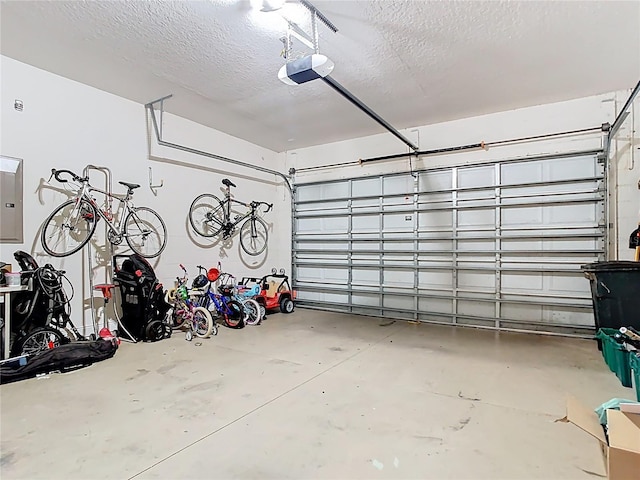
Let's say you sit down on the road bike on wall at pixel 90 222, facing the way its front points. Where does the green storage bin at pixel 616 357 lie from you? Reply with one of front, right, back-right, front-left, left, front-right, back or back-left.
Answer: left

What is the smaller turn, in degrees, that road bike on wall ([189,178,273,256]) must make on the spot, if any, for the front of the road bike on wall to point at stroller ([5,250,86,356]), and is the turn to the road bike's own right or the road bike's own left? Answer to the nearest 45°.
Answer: approximately 180°

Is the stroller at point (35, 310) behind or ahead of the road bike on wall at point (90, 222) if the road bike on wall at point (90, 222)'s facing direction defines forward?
ahead

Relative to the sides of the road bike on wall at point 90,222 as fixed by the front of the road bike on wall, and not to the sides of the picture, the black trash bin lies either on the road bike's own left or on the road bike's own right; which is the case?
on the road bike's own left

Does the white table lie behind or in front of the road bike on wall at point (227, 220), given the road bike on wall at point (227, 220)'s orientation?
behind

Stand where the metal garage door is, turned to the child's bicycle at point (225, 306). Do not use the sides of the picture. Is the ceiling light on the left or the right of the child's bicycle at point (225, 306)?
left

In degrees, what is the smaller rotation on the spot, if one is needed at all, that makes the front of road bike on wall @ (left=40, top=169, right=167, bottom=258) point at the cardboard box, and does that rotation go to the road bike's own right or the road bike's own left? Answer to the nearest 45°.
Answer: approximately 90° to the road bike's own left

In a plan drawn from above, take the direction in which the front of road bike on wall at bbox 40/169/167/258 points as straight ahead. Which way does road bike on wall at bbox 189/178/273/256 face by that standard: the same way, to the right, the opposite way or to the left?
the opposite way

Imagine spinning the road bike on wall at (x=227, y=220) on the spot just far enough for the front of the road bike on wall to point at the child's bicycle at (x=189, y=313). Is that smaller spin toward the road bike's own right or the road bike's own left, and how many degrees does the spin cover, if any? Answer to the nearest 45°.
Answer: approximately 135° to the road bike's own right

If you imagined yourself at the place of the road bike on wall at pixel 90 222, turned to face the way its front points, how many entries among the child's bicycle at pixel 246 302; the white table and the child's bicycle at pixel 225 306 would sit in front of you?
1

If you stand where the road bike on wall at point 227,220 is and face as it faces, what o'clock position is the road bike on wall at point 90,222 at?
the road bike on wall at point 90,222 is roughly at 6 o'clock from the road bike on wall at point 227,220.

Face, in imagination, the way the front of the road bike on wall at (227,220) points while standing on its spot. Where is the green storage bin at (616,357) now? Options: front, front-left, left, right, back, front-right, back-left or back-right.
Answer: right

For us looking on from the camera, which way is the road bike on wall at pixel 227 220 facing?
facing away from the viewer and to the right of the viewer

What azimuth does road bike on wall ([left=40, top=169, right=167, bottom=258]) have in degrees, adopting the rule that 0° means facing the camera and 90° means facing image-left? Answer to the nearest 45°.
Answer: approximately 45°
